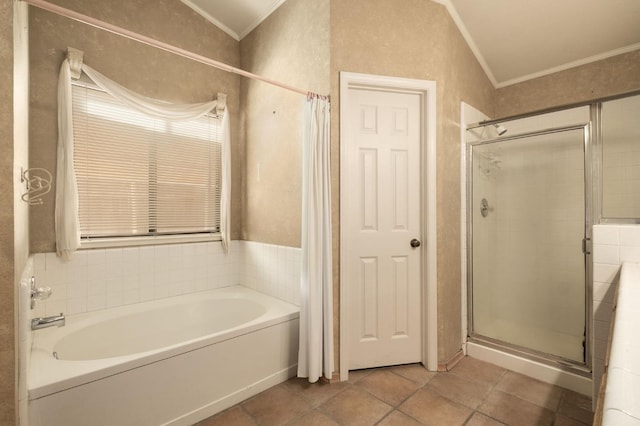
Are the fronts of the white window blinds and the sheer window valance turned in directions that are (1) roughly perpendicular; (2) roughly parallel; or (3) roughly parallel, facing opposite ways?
roughly parallel

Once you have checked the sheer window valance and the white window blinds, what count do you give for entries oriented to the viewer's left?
0

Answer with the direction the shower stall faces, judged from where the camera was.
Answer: facing the viewer and to the left of the viewer

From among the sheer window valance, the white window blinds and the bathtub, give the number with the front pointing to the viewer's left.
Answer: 0

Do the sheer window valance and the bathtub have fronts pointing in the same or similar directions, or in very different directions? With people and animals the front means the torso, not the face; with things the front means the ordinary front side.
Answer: same or similar directions

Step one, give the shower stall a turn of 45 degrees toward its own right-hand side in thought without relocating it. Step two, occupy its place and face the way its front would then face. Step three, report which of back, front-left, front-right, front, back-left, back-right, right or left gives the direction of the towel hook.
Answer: front-left

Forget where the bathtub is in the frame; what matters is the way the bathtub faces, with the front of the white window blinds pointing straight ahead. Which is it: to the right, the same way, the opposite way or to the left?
the same way
